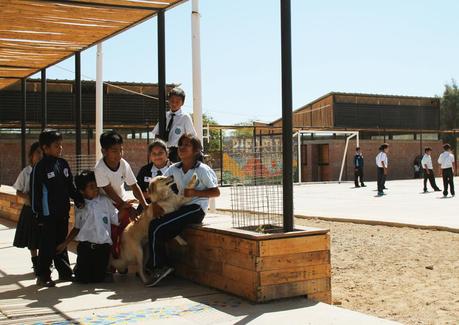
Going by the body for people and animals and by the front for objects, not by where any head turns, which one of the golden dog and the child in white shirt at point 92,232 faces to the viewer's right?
the golden dog

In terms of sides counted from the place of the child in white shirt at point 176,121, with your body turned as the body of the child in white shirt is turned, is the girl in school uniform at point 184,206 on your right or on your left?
on your left

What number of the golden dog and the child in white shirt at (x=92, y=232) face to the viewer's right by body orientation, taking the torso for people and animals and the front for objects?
1

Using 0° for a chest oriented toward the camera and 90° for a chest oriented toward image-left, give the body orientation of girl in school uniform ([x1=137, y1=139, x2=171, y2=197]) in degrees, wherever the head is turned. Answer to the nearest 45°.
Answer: approximately 0°

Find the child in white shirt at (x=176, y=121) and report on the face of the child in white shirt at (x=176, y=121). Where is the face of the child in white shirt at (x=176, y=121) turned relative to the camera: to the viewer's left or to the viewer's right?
to the viewer's left

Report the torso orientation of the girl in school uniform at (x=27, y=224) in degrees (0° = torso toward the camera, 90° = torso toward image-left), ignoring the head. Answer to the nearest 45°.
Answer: approximately 315°

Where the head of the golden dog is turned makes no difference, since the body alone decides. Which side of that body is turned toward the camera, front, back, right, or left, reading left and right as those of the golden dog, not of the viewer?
right

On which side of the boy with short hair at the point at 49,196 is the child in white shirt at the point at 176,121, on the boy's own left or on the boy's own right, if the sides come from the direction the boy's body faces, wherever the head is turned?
on the boy's own left

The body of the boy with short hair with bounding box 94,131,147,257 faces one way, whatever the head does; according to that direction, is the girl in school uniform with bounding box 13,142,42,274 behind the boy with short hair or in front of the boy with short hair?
behind

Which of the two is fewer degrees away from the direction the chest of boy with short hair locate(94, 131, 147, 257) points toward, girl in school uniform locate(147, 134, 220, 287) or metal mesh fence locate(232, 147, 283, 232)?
the girl in school uniform
